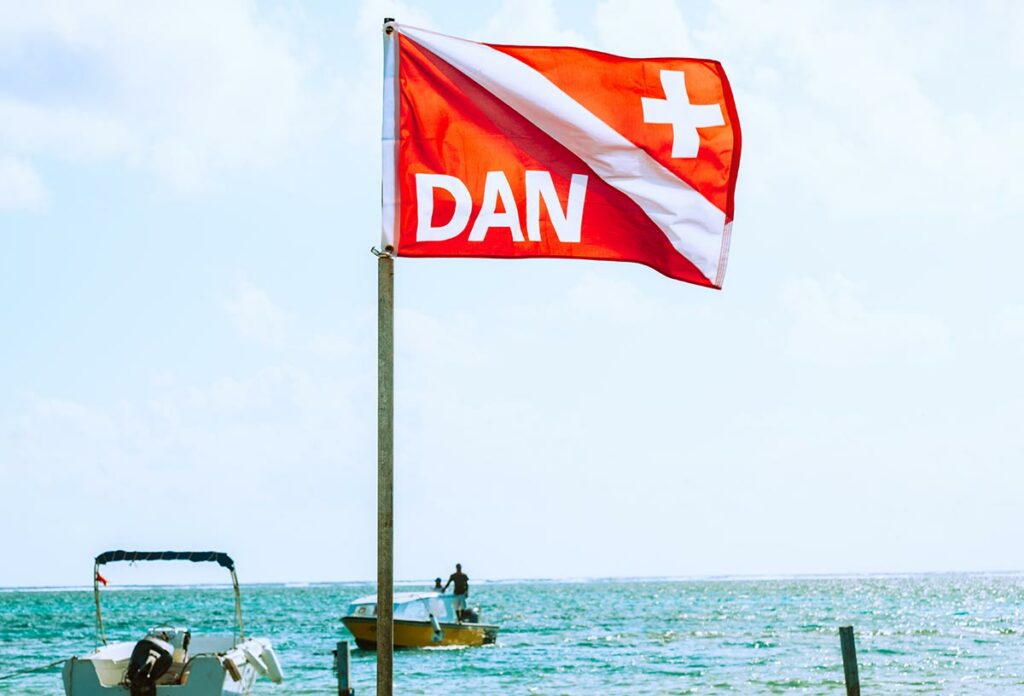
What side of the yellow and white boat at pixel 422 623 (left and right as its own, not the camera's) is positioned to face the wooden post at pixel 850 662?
left

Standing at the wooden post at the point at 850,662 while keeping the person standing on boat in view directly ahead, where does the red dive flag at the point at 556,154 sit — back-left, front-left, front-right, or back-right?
back-left

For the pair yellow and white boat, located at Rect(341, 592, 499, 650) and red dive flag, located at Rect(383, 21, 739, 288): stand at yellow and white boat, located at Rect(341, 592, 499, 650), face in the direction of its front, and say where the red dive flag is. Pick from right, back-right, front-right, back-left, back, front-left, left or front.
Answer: left

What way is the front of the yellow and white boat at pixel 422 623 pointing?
to the viewer's left

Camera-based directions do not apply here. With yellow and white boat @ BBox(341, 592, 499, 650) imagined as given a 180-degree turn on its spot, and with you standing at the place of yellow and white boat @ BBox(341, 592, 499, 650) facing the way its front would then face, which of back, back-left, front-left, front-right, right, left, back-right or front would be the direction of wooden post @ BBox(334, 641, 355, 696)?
right

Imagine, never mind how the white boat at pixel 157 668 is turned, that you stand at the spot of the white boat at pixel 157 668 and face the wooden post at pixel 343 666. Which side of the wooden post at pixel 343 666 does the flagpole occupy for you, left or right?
right

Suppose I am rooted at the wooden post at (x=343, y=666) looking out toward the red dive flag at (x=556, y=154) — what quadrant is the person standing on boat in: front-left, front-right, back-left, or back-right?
back-left

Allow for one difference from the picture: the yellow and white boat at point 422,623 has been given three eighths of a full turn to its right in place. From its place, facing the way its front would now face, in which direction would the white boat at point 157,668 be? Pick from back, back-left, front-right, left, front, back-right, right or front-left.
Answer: back-right

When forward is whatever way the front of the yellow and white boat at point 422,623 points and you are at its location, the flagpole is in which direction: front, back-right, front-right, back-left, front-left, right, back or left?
left
